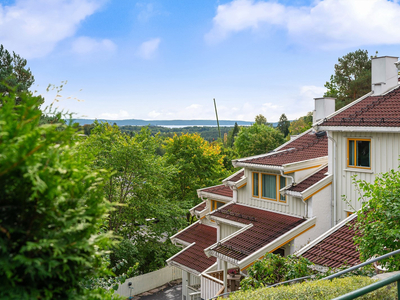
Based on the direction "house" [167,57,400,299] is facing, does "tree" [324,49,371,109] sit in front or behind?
behind

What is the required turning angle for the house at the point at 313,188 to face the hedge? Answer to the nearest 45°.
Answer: approximately 45° to its left

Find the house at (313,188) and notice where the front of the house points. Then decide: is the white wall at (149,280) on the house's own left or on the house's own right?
on the house's own right

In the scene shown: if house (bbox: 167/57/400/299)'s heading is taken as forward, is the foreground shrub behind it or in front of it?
in front

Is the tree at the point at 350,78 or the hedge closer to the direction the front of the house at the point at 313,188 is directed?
the hedge

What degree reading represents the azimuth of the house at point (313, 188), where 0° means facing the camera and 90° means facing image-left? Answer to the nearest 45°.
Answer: approximately 45°

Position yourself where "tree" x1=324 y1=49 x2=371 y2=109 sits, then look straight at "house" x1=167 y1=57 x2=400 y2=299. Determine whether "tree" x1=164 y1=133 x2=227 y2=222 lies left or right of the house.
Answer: right

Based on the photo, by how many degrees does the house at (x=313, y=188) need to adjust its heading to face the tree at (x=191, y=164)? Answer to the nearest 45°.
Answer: approximately 90° to its right

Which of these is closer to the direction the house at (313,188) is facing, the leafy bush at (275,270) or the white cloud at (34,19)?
the leafy bush

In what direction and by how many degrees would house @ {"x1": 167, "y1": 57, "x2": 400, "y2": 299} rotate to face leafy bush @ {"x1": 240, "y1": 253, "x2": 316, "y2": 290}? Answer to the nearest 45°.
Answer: approximately 45° to its left

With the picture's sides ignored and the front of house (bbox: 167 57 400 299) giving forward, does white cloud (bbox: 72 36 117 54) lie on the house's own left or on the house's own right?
on the house's own right

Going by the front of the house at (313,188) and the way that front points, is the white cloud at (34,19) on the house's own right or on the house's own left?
on the house's own right
